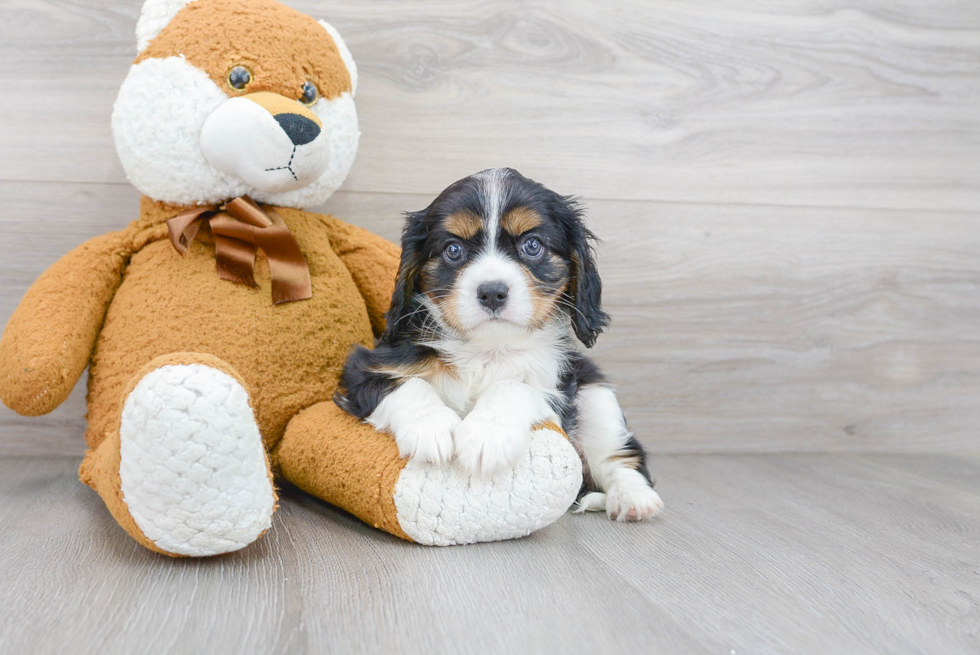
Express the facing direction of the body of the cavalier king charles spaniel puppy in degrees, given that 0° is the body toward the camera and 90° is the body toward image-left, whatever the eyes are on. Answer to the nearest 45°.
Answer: approximately 0°

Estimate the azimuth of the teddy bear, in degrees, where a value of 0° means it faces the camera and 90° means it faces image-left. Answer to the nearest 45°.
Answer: approximately 315°
